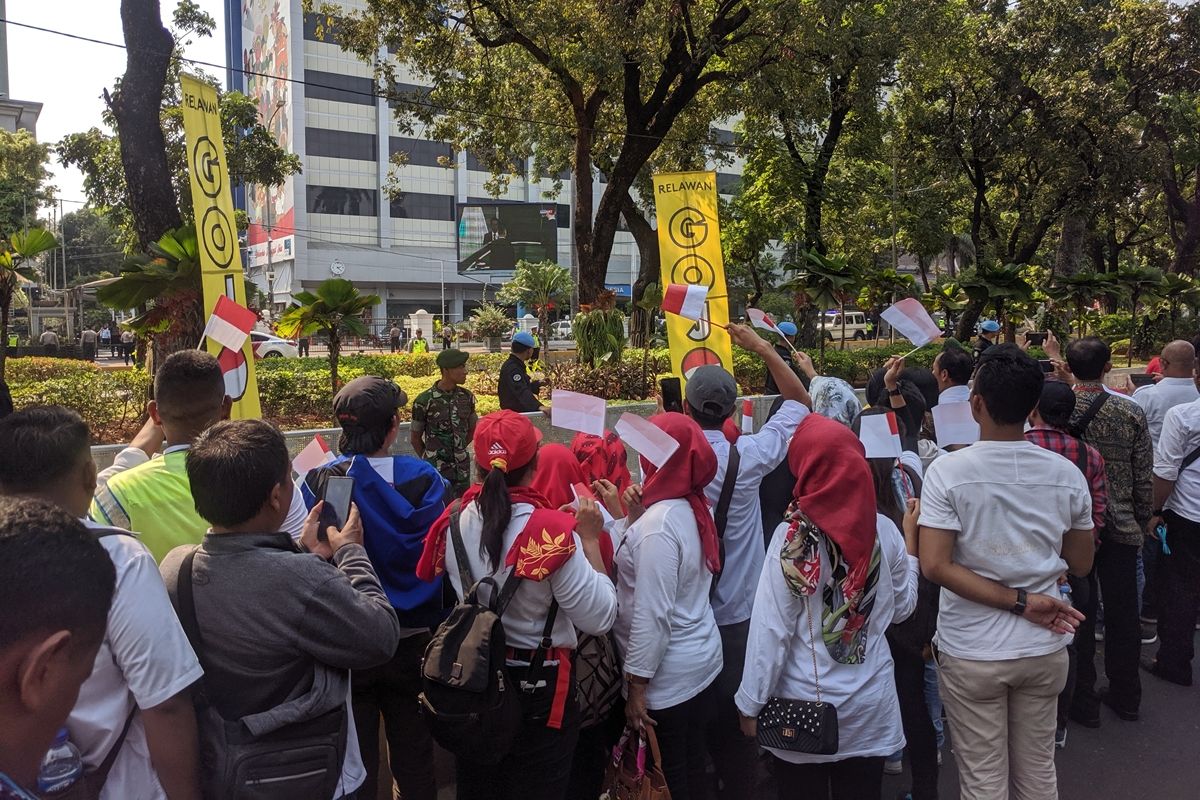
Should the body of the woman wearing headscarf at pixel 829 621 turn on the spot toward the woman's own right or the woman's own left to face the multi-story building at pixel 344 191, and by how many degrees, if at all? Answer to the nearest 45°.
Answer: approximately 45° to the woman's own left

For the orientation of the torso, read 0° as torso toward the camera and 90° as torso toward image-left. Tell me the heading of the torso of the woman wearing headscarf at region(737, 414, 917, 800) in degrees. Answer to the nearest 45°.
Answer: approximately 180°

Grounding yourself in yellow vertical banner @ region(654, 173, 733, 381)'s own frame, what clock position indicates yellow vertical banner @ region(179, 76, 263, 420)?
yellow vertical banner @ region(179, 76, 263, 420) is roughly at 2 o'clock from yellow vertical banner @ region(654, 173, 733, 381).

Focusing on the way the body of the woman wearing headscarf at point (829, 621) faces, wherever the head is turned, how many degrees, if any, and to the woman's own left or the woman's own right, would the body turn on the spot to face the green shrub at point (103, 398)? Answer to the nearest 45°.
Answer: approximately 45° to the woman's own left

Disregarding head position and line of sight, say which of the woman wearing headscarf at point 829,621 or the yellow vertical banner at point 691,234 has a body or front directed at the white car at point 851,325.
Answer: the woman wearing headscarf

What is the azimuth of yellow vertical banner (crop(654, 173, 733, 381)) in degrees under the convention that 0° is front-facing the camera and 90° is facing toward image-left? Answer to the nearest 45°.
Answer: approximately 0°

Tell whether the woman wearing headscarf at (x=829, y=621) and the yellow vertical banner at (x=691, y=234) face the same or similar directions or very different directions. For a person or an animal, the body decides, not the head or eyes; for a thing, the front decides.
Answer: very different directions

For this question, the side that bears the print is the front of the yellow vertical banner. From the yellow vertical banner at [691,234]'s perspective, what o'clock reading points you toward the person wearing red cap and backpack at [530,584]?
The person wearing red cap and backpack is roughly at 12 o'clock from the yellow vertical banner.

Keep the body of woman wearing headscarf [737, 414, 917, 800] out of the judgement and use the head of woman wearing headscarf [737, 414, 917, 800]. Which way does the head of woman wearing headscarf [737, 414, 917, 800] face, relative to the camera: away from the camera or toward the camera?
away from the camera

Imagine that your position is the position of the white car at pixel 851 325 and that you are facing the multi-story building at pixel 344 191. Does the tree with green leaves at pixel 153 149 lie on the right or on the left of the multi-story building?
left

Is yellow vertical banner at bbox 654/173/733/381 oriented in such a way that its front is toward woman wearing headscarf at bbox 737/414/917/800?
yes

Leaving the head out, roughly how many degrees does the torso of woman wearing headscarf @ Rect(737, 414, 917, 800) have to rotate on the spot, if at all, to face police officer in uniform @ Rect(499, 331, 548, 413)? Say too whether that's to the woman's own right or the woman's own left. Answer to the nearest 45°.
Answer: approximately 45° to the woman's own left

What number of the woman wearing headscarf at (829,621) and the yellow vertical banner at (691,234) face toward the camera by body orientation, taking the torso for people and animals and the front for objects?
1

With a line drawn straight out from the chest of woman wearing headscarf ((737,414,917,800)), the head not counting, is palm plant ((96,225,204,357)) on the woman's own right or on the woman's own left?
on the woman's own left

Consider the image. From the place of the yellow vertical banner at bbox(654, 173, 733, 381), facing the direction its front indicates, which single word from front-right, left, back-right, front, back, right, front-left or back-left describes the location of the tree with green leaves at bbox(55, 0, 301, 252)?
back-right
